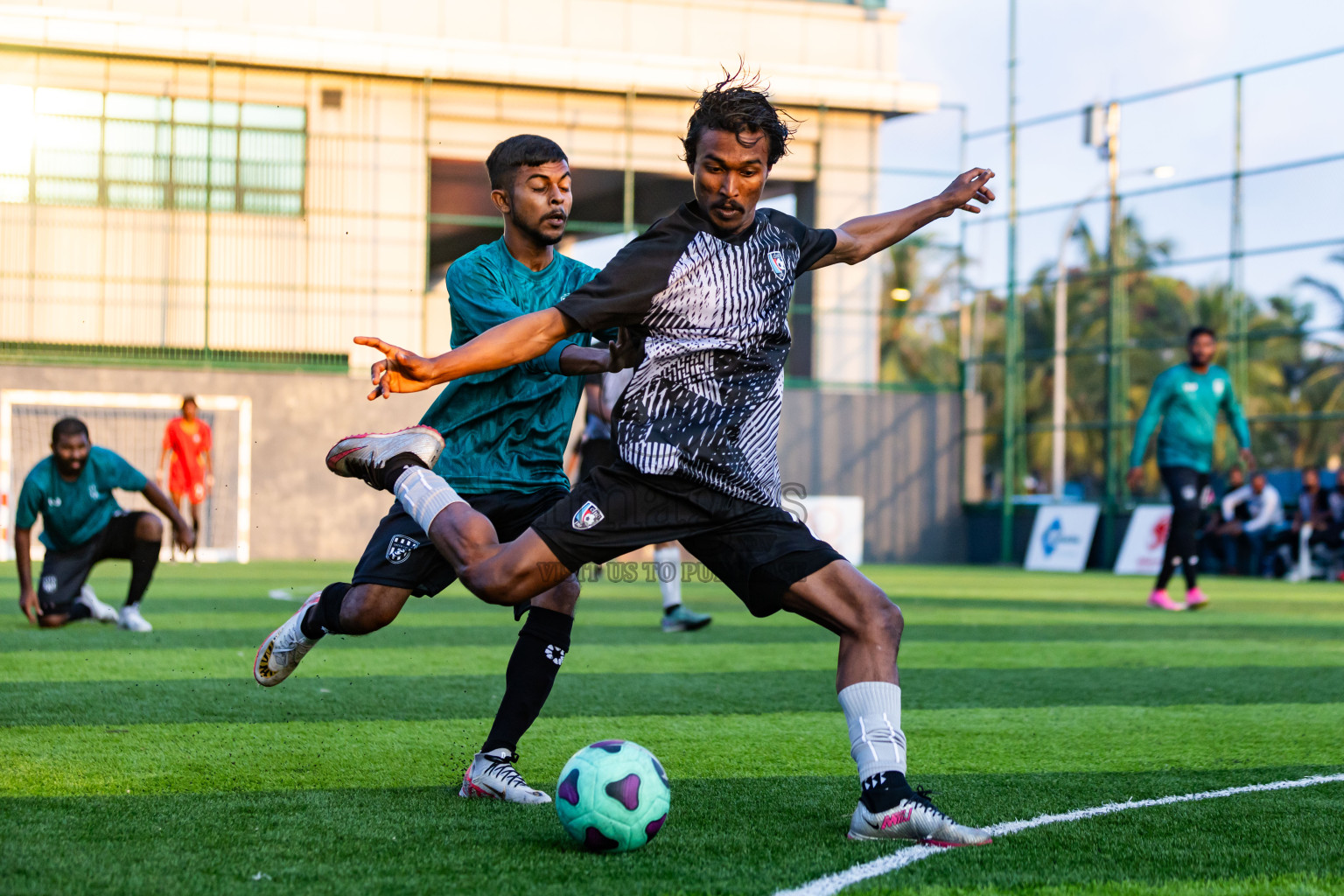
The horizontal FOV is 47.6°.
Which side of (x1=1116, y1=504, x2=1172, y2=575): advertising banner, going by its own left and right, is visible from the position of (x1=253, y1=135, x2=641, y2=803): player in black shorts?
front

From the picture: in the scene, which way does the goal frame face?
toward the camera

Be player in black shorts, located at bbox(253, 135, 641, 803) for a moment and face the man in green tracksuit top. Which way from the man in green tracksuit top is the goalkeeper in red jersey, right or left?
left

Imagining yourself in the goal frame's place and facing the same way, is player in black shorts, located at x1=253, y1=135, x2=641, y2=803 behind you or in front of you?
in front

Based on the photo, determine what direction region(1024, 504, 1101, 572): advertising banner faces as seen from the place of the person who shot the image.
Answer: facing the viewer

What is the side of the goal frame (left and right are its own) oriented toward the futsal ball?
front

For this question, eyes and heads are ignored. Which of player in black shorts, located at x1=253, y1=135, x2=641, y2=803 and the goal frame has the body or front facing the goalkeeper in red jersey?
the goal frame

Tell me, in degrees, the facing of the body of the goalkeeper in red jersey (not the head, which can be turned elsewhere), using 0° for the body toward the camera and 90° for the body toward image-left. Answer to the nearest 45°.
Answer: approximately 0°

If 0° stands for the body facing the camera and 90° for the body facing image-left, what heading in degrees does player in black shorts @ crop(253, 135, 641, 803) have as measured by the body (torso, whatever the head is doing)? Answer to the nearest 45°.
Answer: approximately 315°

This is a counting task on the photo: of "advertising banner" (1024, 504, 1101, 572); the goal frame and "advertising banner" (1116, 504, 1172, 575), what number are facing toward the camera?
3

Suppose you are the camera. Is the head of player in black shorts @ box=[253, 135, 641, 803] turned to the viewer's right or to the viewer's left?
to the viewer's right
